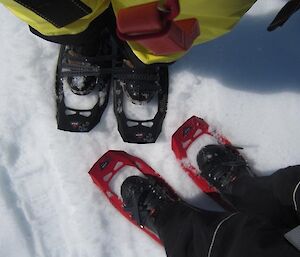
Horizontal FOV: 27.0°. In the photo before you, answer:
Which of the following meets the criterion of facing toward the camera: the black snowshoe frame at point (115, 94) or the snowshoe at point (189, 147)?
the black snowshoe frame

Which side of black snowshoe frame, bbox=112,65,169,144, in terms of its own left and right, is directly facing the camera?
front

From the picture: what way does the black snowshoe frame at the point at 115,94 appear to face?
toward the camera

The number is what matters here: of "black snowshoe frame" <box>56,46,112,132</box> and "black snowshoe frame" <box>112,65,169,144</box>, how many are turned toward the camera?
2

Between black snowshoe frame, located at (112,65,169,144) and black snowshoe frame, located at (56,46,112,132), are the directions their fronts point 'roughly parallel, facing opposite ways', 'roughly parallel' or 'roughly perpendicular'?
roughly parallel

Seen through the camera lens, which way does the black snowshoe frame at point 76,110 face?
facing the viewer

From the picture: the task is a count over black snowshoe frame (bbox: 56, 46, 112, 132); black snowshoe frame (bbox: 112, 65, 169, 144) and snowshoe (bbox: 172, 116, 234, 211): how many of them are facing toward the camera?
2

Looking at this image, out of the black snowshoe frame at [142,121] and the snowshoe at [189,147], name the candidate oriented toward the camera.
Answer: the black snowshoe frame

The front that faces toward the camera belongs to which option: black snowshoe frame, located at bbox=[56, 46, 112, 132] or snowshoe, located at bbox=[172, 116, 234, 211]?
the black snowshoe frame
